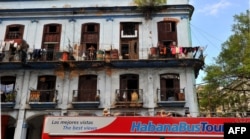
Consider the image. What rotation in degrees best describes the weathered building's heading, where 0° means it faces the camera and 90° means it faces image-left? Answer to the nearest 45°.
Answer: approximately 0°

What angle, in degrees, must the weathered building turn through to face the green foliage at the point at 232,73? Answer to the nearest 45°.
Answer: approximately 90° to its left
